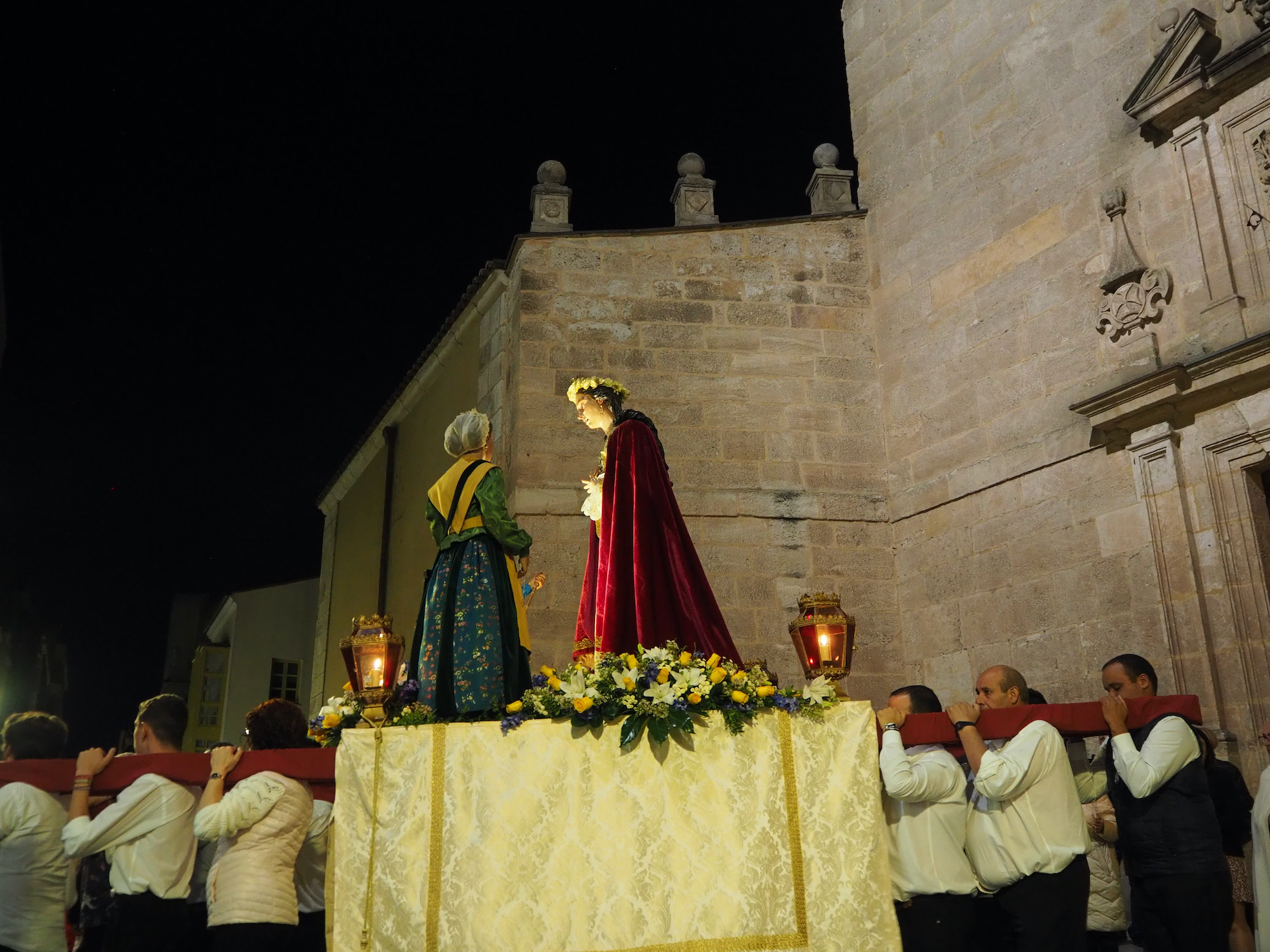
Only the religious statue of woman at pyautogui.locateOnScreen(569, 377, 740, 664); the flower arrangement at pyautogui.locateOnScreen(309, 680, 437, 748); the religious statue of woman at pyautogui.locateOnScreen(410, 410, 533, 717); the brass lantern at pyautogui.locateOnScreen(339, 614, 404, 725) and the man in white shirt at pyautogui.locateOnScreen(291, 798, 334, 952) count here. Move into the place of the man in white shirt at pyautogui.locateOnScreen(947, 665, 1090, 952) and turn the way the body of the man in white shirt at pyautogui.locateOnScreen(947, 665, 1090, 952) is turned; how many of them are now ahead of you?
5

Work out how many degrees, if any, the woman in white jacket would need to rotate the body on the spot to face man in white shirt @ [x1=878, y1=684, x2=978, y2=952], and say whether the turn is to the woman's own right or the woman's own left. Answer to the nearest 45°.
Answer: approximately 135° to the woman's own right

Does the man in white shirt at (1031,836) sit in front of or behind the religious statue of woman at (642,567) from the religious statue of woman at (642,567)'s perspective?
behind

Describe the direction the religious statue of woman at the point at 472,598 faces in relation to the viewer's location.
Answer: facing away from the viewer and to the right of the viewer

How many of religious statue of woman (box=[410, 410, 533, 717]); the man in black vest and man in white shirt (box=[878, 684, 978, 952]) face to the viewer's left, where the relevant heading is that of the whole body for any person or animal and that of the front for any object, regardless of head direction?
2

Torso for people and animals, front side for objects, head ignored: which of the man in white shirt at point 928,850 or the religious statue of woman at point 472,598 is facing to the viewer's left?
the man in white shirt

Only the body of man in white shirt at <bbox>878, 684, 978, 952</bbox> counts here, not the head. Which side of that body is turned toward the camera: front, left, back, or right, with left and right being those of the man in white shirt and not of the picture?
left

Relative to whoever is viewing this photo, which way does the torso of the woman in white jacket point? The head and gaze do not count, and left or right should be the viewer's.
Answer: facing away from the viewer and to the left of the viewer

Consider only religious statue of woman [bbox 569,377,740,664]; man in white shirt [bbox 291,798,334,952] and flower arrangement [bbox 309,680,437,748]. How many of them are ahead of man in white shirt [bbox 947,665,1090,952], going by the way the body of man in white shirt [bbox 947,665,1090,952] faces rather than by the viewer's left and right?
3

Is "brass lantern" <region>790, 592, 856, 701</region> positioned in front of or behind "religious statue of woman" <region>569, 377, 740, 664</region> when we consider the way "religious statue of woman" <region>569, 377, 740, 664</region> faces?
behind

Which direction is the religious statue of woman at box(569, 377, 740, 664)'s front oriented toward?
to the viewer's left

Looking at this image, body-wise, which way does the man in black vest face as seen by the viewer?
to the viewer's left

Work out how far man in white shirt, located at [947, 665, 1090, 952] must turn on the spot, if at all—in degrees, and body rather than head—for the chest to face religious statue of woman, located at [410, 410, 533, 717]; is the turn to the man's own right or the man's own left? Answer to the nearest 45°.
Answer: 0° — they already face it

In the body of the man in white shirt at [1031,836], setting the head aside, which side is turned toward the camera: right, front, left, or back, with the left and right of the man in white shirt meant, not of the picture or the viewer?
left

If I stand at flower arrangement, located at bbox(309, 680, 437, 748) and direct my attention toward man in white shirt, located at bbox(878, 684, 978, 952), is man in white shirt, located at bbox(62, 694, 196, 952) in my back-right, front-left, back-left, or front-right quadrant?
back-right
